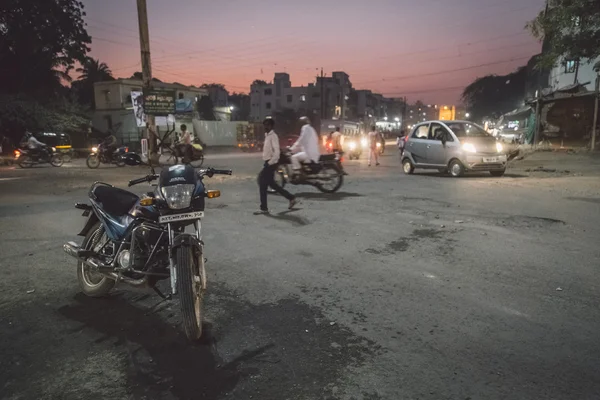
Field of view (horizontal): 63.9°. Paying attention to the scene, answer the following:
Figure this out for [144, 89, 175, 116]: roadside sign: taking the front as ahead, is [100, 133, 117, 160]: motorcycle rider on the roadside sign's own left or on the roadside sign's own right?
on the roadside sign's own right

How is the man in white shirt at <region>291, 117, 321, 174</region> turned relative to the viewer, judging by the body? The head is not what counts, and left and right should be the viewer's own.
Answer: facing to the left of the viewer

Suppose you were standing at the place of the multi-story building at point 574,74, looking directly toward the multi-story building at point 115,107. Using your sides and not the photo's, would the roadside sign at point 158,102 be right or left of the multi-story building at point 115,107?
left

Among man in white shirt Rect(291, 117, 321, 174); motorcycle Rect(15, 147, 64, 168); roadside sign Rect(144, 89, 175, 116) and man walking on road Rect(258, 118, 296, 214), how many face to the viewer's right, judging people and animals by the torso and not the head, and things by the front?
1

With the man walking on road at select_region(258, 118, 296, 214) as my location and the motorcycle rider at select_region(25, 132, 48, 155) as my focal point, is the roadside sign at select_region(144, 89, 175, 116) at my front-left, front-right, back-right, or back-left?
front-right

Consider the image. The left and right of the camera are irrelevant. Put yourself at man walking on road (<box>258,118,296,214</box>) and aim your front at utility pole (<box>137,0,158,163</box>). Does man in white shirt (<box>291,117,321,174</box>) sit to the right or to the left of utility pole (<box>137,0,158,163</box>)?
right

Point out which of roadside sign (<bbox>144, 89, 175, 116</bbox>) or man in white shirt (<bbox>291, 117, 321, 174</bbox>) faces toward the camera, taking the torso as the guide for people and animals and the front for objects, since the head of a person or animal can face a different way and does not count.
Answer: the roadside sign

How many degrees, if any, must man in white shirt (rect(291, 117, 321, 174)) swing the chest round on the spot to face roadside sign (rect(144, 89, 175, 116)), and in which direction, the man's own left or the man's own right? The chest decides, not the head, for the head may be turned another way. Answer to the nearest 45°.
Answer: approximately 45° to the man's own right

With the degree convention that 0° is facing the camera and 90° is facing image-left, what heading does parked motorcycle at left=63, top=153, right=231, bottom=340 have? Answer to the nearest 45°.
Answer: approximately 315°

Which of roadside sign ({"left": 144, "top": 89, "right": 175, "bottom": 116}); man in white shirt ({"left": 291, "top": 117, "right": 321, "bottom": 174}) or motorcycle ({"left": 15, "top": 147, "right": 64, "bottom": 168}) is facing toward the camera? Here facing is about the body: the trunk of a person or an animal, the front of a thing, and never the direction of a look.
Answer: the roadside sign

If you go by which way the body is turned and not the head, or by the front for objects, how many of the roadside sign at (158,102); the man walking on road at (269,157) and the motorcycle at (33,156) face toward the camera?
1

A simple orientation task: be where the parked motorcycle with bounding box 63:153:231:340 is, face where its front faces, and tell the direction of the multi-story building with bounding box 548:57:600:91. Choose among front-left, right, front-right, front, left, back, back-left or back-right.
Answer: left

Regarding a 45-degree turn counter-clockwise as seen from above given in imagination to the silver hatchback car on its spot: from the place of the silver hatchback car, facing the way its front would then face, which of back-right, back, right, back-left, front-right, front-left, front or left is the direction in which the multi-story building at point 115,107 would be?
back-left
